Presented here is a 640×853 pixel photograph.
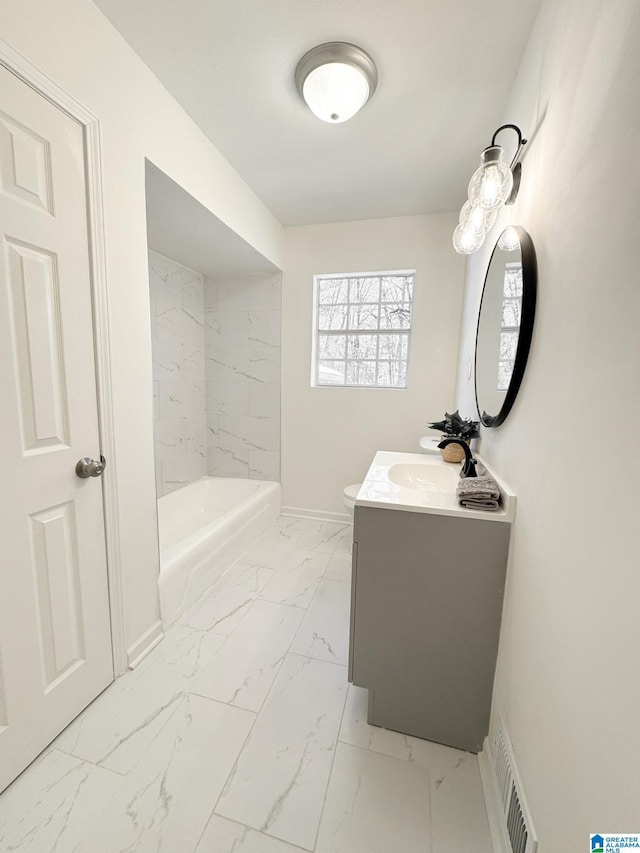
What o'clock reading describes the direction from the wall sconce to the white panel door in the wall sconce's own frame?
The white panel door is roughly at 11 o'clock from the wall sconce.

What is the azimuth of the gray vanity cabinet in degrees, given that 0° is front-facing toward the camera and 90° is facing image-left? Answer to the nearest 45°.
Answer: approximately 90°

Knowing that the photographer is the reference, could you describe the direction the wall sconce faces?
facing to the left of the viewer

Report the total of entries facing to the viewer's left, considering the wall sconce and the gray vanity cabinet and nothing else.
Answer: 2

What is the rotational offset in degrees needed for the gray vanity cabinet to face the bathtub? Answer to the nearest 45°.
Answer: approximately 45° to its right
